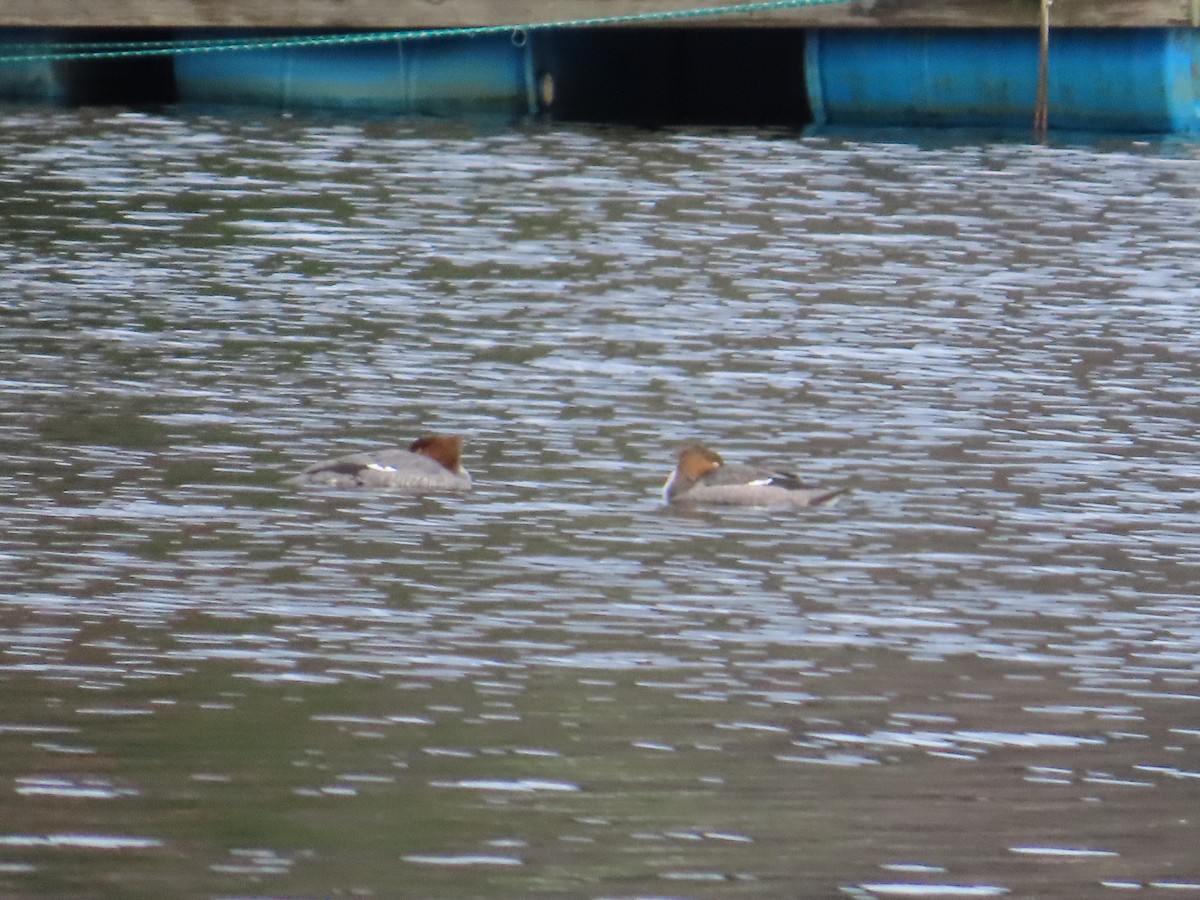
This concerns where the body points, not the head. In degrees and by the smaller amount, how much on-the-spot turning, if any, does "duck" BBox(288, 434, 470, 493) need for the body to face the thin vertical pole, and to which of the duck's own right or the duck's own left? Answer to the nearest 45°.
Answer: approximately 45° to the duck's own left

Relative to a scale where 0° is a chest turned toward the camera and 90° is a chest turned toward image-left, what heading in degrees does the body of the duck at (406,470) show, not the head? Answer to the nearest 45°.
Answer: approximately 270°

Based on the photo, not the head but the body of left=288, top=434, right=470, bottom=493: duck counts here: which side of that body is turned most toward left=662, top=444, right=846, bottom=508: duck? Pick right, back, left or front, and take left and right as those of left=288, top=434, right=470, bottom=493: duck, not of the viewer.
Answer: front

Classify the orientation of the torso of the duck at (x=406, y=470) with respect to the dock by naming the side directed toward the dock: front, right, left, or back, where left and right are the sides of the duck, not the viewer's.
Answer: left

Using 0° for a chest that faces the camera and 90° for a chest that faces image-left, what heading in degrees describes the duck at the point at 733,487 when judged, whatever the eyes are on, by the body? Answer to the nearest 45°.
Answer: approximately 90°

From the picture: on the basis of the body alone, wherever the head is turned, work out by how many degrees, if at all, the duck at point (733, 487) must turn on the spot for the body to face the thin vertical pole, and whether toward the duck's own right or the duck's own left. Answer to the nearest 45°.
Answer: approximately 90° to the duck's own right

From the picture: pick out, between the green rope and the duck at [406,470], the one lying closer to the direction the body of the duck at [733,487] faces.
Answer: the duck

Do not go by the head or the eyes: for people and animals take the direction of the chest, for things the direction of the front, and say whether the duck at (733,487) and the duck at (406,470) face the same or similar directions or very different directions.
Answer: very different directions

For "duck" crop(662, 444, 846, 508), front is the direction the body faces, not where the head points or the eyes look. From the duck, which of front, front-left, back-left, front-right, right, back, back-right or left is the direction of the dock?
right

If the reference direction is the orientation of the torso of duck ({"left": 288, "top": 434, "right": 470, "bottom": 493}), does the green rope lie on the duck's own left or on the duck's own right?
on the duck's own left

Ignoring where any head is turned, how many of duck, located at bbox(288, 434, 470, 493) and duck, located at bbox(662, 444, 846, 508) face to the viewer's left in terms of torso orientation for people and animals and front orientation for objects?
1
